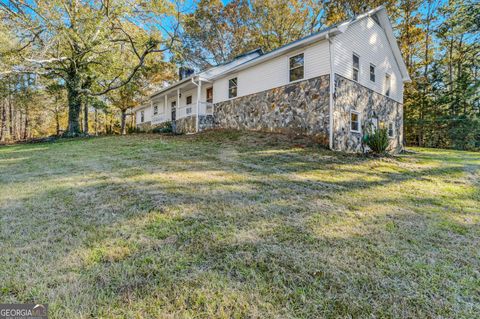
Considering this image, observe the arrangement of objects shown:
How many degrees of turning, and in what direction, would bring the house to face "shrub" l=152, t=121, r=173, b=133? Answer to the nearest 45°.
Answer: approximately 90° to its right

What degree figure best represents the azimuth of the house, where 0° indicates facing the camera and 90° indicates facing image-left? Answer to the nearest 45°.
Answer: approximately 45°

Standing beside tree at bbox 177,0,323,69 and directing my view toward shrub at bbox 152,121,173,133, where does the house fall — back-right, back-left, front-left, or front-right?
front-left

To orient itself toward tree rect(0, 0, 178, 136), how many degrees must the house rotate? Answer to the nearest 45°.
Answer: approximately 45° to its right

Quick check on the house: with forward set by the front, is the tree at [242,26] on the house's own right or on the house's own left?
on the house's own right
